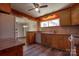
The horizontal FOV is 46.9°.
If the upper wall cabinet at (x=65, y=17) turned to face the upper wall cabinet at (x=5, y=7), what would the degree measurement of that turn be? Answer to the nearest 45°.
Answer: approximately 45° to its right

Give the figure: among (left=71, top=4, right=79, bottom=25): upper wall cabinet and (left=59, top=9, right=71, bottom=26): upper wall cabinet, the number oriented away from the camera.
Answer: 0

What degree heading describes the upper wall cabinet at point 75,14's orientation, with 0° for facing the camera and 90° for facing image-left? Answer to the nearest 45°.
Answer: approximately 45°

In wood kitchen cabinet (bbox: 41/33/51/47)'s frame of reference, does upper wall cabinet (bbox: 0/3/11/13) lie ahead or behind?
ahead

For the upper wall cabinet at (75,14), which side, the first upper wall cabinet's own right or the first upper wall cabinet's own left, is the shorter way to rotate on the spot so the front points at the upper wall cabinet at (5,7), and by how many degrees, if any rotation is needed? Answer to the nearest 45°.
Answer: approximately 45° to the first upper wall cabinet's own right

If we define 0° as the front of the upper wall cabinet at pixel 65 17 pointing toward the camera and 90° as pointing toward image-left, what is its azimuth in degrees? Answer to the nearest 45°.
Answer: approximately 45°

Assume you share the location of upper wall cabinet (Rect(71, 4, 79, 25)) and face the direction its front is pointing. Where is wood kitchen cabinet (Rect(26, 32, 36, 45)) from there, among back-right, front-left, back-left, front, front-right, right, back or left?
front-right
